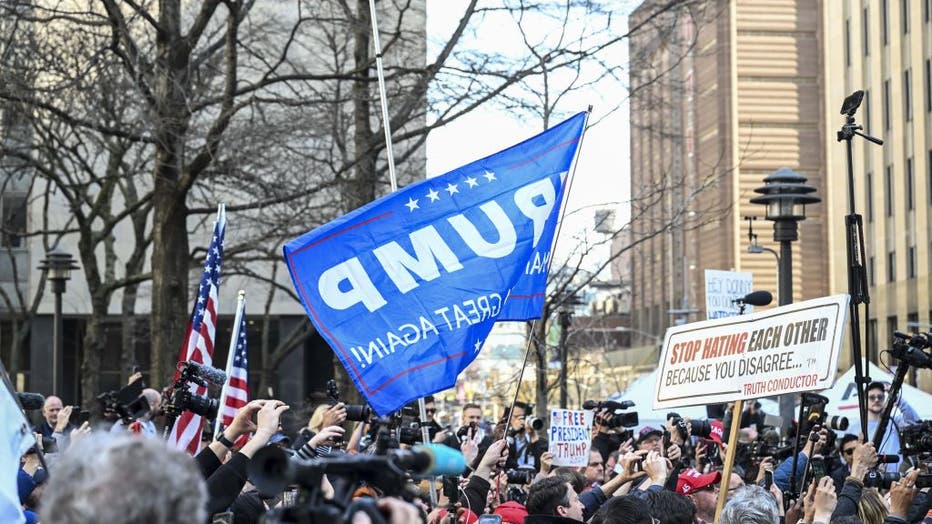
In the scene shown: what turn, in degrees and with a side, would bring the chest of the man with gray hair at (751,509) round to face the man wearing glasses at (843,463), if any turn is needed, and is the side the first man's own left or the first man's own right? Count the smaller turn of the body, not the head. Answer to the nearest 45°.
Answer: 0° — they already face them

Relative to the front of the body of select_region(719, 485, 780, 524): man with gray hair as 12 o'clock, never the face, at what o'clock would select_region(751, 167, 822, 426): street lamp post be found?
The street lamp post is roughly at 12 o'clock from the man with gray hair.

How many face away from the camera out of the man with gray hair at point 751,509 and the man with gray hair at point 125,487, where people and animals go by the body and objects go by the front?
2

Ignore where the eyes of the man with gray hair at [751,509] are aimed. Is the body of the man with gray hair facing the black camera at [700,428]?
yes

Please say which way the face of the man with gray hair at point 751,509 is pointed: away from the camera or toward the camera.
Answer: away from the camera

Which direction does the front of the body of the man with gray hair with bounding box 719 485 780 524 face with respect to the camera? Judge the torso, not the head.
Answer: away from the camera

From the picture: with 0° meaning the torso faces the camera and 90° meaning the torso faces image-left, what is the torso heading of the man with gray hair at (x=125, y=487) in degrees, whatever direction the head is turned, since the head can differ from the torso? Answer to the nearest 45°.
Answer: approximately 180°

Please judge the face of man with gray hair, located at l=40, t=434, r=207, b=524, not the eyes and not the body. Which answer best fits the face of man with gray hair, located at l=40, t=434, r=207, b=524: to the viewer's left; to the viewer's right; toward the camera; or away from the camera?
away from the camera

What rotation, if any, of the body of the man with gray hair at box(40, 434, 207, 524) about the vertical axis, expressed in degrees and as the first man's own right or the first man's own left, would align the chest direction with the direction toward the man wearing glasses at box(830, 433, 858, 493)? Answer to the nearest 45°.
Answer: approximately 45° to the first man's own right
